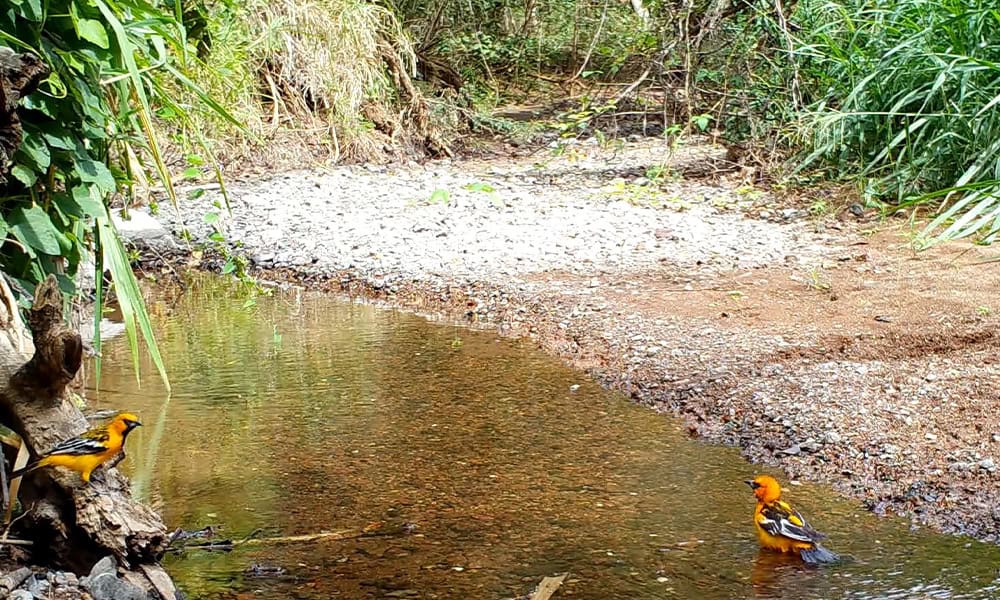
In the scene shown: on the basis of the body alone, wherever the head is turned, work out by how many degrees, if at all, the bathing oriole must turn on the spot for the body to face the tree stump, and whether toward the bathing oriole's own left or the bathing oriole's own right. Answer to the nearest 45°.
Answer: approximately 45° to the bathing oriole's own left

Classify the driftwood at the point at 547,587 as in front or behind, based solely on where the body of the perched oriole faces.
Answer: in front

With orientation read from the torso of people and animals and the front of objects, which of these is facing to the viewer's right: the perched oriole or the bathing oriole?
the perched oriole

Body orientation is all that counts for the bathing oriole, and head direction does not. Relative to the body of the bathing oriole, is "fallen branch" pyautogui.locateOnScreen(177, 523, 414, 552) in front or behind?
in front

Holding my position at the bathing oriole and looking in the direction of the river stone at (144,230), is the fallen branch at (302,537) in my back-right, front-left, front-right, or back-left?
front-left

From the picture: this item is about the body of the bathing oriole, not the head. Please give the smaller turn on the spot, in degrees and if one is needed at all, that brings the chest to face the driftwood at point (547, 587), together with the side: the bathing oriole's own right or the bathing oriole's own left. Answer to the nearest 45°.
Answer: approximately 45° to the bathing oriole's own left

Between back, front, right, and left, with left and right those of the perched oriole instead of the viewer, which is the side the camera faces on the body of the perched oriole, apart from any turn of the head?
right

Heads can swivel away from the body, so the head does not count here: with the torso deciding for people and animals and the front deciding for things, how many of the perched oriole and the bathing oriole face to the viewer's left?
1

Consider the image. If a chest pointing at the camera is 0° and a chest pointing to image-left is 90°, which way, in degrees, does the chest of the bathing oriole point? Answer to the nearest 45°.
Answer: approximately 90°

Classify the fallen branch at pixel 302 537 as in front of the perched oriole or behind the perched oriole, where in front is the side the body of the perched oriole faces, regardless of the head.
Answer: in front

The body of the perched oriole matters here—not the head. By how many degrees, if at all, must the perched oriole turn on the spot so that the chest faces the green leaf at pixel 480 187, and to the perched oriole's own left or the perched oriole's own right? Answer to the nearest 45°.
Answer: approximately 45° to the perched oriole's own left

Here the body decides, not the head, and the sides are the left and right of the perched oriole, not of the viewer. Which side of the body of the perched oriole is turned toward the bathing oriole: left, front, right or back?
front

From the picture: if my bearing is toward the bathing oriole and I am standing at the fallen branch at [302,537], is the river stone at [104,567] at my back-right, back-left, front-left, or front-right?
back-right
